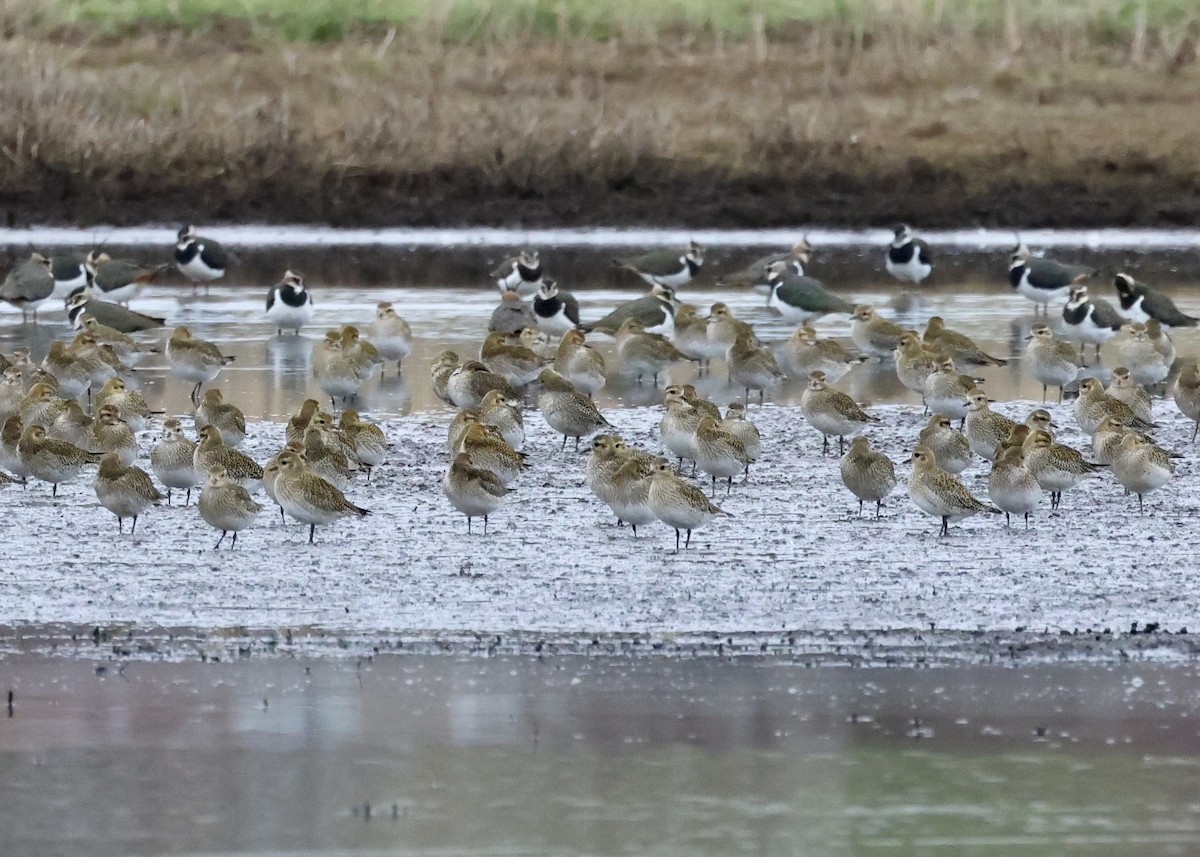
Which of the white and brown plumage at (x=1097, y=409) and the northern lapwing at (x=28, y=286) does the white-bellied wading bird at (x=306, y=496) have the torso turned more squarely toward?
the northern lapwing

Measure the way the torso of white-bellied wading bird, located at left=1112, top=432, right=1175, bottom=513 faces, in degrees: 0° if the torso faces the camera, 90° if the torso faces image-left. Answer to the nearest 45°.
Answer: approximately 45°

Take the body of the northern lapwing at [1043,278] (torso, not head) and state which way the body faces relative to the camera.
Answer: to the viewer's left

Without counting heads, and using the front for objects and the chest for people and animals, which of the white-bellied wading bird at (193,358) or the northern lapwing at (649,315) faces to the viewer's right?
the northern lapwing

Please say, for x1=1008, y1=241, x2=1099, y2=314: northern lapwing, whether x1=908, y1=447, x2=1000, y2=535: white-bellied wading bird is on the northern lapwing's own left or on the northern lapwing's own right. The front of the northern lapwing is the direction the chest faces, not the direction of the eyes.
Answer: on the northern lapwing's own left

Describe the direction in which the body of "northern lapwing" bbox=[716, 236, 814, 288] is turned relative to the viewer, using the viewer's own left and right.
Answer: facing to the right of the viewer

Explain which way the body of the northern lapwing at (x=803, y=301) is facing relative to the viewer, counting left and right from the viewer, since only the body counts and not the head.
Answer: facing to the left of the viewer

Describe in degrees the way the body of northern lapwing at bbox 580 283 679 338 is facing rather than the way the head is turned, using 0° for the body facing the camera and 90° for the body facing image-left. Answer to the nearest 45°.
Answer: approximately 270°

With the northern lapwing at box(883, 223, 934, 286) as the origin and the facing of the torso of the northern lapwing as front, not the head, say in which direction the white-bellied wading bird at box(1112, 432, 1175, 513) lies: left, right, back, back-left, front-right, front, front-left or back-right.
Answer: front-left

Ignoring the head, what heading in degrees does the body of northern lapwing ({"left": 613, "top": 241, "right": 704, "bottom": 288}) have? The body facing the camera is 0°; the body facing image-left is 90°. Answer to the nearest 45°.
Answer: approximately 270°

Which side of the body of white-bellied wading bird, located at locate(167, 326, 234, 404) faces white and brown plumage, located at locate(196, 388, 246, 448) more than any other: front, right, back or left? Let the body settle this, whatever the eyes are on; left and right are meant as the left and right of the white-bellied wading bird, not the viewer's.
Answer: left

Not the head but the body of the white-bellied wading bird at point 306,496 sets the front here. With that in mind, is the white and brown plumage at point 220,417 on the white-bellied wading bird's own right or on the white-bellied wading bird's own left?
on the white-bellied wading bird's own right

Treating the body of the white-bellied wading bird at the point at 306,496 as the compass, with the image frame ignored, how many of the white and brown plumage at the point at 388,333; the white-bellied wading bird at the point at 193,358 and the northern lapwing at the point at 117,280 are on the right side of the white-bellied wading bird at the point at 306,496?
3
